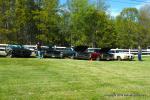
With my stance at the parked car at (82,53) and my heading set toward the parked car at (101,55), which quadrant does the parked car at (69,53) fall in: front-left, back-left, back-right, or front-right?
back-left

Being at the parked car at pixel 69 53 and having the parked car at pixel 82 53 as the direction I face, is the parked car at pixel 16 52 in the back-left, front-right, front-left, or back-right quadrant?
back-right
